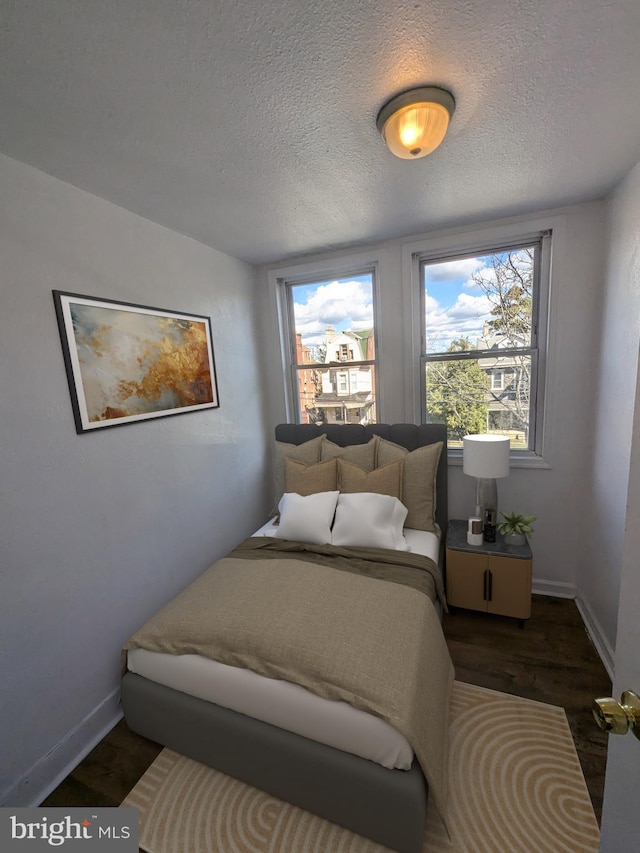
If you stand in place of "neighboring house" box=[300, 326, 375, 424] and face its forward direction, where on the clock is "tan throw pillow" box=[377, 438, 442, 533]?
The tan throw pillow is roughly at 11 o'clock from the neighboring house.

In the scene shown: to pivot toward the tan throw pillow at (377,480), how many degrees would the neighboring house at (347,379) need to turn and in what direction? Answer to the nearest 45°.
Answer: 0° — it already faces it

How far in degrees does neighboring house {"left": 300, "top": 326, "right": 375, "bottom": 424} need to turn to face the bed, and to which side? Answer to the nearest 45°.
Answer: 0° — it already faces it

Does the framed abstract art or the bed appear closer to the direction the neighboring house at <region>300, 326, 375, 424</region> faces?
the bed

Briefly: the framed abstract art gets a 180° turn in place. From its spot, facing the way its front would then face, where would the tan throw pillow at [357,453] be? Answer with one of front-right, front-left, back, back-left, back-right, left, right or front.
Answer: back-right

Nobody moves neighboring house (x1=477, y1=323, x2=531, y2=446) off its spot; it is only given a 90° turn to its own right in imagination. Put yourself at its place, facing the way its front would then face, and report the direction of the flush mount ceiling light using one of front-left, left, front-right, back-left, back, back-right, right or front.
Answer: left

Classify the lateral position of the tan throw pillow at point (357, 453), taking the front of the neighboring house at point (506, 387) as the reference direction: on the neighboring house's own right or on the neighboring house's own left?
on the neighboring house's own right

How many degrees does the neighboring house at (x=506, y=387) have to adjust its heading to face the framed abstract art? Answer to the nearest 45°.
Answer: approximately 45° to its right

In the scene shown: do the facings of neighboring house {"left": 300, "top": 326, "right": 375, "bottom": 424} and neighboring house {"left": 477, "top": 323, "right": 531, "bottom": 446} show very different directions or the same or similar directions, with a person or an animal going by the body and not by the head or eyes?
same or similar directions

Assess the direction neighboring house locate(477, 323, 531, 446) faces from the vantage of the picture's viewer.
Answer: facing the viewer

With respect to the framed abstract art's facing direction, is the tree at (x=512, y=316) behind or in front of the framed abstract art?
in front

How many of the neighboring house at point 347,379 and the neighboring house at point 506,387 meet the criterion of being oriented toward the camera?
2

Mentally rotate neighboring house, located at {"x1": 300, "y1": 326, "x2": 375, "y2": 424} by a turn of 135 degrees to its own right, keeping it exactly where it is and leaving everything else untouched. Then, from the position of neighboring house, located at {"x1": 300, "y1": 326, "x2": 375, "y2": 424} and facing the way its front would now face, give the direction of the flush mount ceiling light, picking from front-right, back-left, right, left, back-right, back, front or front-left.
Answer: back-left

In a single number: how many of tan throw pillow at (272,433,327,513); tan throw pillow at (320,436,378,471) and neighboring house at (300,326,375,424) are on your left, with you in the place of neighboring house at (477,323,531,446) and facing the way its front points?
0

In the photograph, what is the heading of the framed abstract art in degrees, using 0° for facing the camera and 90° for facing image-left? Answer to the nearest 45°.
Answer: approximately 315°

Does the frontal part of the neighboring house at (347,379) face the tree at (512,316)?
no

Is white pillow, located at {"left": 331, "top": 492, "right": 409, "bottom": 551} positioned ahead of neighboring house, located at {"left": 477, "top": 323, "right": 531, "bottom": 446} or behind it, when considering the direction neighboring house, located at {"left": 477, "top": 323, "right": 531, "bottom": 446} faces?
ahead

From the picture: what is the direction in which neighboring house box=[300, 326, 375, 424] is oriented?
toward the camera

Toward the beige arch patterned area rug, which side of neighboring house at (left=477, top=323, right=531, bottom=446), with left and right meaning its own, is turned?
front
